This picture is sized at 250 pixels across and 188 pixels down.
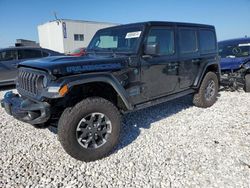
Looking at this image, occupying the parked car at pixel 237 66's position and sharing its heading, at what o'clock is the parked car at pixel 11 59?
the parked car at pixel 11 59 is roughly at 1 o'clock from the parked car at pixel 237 66.

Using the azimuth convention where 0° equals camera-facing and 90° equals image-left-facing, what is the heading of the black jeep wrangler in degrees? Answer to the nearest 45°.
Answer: approximately 45°

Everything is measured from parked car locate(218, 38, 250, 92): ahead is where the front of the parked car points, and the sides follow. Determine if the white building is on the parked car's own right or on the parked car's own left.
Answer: on the parked car's own right

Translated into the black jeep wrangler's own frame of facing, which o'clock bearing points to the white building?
The white building is roughly at 4 o'clock from the black jeep wrangler.

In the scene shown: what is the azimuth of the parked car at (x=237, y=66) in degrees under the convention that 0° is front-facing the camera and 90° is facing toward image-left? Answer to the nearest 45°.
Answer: approximately 45°

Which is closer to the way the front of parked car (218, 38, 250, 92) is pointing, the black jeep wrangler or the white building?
the black jeep wrangler
